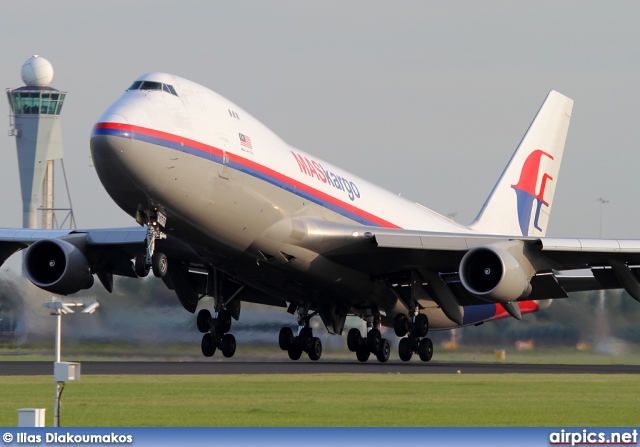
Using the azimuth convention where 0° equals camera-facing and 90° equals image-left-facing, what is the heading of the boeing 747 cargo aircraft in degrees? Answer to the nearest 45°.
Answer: approximately 45°
